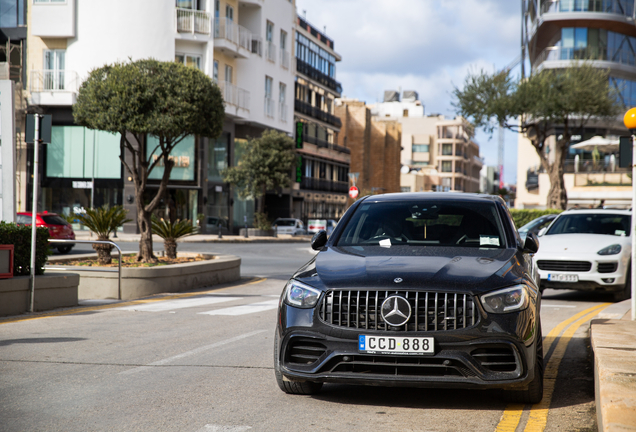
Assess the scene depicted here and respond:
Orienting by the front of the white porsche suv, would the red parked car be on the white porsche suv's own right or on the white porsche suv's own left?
on the white porsche suv's own right

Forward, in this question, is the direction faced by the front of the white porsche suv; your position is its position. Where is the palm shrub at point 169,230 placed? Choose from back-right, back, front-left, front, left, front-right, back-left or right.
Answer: front-right

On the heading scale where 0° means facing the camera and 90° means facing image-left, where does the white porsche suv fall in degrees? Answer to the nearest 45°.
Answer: approximately 45°

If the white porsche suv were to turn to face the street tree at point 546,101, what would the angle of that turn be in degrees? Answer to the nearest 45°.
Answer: approximately 135° to its right

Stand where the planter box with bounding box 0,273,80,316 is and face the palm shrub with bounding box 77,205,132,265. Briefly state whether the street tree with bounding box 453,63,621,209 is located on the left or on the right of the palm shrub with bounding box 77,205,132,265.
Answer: right

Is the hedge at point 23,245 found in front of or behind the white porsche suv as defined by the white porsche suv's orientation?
in front

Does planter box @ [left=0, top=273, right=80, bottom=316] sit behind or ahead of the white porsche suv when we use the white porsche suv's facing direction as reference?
ahead

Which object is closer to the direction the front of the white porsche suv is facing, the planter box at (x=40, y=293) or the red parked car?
the planter box

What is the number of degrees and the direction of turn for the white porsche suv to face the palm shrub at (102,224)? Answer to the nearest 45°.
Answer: approximately 45° to its right

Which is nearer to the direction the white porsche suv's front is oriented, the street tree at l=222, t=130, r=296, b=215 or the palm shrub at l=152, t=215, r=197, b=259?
the palm shrub
